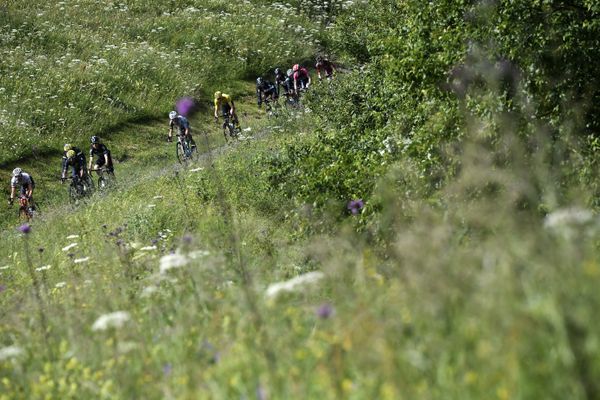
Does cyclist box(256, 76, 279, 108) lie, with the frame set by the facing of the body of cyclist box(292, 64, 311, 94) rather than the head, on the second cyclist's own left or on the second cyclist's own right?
on the second cyclist's own right

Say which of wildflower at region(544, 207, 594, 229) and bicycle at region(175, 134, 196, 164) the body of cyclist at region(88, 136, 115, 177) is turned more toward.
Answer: the wildflower

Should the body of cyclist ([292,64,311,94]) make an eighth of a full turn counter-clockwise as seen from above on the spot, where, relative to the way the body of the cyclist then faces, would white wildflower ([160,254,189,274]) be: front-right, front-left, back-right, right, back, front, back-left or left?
front

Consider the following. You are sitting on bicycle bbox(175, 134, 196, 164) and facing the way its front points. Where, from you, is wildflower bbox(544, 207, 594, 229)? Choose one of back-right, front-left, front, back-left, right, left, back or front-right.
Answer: front-left

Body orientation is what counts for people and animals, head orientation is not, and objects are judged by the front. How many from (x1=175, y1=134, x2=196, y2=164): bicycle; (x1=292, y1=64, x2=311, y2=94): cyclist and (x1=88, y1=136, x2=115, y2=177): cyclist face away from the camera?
0

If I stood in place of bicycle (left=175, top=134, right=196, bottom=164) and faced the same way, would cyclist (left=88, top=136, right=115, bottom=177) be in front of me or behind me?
in front

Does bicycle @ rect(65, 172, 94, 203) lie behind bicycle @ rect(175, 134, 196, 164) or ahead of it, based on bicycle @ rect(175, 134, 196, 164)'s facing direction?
ahead

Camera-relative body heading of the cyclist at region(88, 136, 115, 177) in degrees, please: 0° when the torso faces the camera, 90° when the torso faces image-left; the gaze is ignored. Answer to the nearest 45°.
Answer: approximately 45°

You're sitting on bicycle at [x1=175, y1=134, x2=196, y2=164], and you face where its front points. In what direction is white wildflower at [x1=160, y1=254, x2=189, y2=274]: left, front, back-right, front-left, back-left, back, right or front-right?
front-left

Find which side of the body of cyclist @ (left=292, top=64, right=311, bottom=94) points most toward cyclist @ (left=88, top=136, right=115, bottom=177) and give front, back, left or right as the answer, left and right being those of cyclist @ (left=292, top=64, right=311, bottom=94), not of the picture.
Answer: front

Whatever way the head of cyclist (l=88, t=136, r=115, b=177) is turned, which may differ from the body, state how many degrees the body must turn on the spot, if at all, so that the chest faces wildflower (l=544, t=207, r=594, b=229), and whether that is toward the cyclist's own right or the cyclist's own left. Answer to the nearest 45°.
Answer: approximately 45° to the cyclist's own left

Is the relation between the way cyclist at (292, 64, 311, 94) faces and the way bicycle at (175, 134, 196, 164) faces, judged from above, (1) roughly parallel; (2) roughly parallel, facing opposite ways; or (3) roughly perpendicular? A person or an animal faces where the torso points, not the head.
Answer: roughly parallel

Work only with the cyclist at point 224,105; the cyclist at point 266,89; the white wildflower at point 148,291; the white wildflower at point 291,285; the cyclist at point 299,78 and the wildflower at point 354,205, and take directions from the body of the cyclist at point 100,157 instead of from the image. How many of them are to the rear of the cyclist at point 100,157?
3

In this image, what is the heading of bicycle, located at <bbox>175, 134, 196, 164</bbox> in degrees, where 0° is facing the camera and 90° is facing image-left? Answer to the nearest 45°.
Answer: approximately 45°

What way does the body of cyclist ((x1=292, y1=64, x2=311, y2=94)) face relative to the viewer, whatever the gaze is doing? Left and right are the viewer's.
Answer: facing the viewer and to the left of the viewer

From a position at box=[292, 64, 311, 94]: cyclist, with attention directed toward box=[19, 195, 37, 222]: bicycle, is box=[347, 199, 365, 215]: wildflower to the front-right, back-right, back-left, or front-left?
front-left

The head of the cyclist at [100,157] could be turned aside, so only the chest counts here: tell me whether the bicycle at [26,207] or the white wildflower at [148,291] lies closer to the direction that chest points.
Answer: the bicycle
